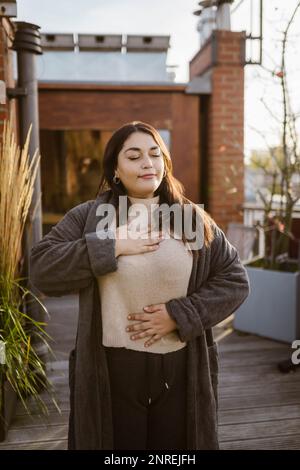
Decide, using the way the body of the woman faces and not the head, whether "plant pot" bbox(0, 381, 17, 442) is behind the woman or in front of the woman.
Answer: behind

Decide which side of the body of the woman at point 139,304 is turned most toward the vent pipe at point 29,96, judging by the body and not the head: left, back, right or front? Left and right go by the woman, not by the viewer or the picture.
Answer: back

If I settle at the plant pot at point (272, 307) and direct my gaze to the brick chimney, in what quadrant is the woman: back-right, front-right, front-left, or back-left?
back-left

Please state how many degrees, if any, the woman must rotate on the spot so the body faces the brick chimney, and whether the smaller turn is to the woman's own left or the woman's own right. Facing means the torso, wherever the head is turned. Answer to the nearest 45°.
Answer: approximately 180°

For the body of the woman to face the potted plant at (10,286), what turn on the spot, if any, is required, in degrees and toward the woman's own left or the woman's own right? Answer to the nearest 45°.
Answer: approximately 135° to the woman's own right

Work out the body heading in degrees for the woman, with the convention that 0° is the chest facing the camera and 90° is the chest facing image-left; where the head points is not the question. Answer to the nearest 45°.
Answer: approximately 0°

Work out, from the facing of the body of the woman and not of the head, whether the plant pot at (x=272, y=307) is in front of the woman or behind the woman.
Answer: behind
